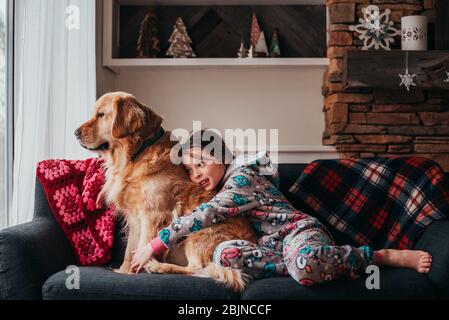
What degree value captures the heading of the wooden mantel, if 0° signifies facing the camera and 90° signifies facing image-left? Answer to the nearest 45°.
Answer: approximately 0°

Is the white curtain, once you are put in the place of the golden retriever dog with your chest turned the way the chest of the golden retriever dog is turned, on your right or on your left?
on your right

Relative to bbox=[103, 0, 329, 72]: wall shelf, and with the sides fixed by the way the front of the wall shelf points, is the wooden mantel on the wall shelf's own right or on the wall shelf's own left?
on the wall shelf's own left

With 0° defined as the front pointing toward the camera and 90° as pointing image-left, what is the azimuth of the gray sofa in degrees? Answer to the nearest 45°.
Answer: approximately 0°

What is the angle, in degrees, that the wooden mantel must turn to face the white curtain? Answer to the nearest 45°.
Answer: approximately 45° to its right

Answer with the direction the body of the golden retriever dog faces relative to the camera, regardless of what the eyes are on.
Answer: to the viewer's left

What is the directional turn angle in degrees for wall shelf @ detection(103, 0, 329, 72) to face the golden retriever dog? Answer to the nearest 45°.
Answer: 0° — it already faces it

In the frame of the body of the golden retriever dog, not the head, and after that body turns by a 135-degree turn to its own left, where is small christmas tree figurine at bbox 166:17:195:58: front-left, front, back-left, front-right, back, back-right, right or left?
back-left
